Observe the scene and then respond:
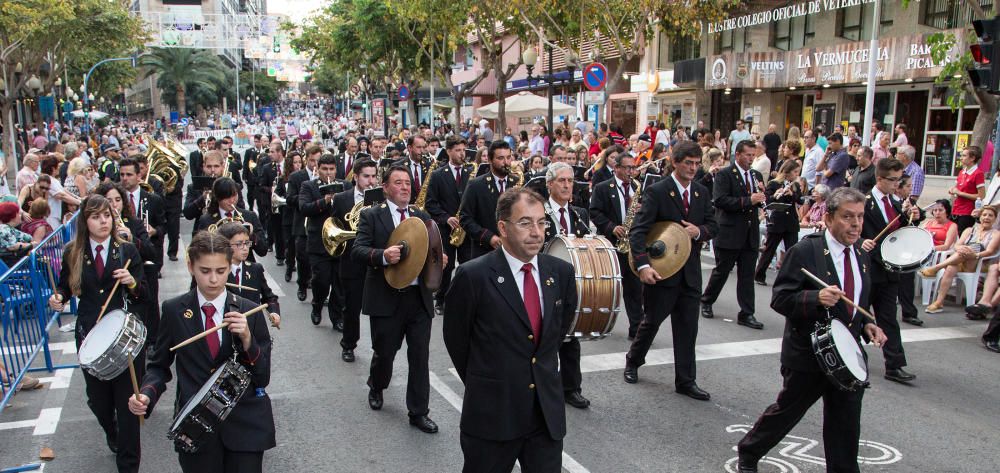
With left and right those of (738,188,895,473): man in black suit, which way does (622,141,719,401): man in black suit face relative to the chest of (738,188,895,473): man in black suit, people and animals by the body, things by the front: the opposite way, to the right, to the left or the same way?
the same way

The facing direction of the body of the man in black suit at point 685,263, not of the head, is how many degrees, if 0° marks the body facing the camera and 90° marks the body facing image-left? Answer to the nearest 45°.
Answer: approximately 315°

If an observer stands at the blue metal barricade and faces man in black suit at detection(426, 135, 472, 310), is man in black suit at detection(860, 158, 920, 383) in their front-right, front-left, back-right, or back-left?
front-right

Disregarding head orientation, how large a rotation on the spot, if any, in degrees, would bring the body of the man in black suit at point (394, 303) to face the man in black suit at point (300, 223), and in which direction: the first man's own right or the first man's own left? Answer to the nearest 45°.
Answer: approximately 135° to the first man's own left

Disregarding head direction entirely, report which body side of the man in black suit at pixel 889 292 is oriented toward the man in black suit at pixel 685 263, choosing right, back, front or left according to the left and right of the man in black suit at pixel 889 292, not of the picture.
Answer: right

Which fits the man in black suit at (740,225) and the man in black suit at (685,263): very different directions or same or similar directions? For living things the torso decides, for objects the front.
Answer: same or similar directions

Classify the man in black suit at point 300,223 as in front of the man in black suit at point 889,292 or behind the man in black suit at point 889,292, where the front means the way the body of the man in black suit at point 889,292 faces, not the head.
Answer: behind

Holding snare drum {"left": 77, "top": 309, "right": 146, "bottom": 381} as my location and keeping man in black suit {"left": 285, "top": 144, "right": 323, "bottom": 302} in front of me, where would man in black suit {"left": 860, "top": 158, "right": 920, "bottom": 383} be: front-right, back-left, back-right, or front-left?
front-right

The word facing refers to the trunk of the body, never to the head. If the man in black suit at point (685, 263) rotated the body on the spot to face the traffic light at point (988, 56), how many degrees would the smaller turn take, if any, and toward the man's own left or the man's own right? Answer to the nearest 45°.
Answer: approximately 90° to the man's own left

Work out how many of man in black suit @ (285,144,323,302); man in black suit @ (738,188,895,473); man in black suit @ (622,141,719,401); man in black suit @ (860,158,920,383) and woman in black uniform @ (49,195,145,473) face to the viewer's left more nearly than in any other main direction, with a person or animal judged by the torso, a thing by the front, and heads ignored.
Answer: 0

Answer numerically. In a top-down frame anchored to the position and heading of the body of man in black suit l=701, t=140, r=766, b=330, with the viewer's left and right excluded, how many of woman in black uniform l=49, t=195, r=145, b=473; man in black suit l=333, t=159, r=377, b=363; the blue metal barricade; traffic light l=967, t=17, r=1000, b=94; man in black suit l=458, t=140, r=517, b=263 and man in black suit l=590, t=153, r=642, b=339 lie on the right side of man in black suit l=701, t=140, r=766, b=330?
5

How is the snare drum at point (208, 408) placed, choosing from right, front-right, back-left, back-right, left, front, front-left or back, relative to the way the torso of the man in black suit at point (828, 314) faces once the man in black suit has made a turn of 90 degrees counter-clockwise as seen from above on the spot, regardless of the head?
back

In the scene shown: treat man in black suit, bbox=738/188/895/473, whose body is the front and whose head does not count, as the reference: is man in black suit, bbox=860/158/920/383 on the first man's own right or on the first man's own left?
on the first man's own left

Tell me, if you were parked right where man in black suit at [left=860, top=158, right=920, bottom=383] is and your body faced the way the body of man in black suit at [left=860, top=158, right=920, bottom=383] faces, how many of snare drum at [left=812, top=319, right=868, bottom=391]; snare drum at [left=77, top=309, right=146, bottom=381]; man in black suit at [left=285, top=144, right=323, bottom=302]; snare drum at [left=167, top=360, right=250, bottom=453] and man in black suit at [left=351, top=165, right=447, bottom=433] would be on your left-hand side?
0

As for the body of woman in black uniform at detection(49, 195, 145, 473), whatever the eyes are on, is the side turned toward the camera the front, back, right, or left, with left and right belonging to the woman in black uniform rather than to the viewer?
front

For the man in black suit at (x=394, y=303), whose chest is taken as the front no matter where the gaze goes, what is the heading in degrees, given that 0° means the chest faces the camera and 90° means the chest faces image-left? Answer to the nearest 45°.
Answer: approximately 315°

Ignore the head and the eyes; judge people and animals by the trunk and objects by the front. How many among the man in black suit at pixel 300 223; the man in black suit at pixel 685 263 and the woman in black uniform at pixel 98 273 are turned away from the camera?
0

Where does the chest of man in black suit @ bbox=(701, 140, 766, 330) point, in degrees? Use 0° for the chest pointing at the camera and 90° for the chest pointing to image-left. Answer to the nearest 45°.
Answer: approximately 315°

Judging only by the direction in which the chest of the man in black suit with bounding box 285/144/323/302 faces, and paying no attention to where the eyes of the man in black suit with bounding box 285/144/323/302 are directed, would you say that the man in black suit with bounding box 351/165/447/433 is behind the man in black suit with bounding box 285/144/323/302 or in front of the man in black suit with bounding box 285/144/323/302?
in front

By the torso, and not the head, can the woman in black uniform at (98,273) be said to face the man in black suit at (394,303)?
no

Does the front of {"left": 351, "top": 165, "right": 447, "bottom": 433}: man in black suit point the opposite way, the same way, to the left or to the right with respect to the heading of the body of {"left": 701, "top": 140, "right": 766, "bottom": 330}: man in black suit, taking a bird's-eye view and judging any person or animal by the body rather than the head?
the same way

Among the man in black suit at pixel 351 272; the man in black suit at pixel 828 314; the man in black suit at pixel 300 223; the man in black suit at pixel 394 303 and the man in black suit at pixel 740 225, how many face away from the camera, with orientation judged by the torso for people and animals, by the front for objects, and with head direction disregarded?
0
